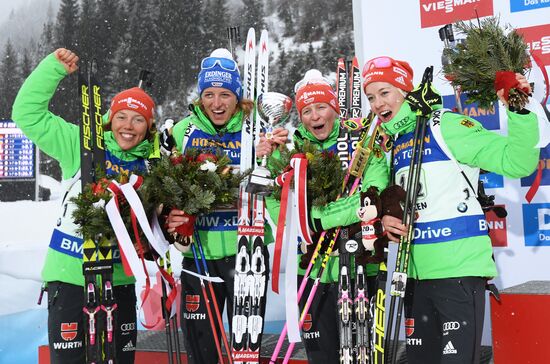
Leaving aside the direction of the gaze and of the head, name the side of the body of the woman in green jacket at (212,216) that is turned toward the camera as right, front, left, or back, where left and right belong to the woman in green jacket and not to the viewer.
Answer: front

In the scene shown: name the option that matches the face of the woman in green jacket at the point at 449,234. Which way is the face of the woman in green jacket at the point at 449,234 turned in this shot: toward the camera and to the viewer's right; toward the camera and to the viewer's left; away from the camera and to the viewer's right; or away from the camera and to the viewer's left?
toward the camera and to the viewer's left

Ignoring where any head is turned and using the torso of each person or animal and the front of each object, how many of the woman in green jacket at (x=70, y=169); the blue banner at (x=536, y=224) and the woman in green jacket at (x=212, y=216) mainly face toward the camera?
3

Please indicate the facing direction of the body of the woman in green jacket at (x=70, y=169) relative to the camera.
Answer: toward the camera

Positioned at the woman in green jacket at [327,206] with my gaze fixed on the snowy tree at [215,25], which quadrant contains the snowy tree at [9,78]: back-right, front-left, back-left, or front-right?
front-left

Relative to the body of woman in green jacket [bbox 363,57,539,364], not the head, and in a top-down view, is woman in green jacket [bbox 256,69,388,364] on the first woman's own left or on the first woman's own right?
on the first woman's own right

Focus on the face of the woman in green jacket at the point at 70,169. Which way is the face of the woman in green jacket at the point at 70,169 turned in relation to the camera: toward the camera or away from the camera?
toward the camera

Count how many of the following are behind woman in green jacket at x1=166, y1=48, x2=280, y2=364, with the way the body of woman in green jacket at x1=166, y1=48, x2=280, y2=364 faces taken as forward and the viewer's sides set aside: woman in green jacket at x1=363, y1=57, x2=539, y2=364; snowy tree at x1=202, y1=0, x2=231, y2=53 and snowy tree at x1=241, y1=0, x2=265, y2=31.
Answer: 2

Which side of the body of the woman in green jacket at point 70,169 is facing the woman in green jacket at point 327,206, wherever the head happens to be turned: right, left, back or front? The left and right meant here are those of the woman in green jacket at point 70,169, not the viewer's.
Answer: left

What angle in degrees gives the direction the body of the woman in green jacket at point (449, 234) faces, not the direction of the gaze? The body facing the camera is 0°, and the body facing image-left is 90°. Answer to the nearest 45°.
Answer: approximately 45°

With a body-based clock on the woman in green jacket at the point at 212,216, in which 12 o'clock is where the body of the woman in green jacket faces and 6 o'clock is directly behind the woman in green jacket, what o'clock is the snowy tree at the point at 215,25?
The snowy tree is roughly at 6 o'clock from the woman in green jacket.

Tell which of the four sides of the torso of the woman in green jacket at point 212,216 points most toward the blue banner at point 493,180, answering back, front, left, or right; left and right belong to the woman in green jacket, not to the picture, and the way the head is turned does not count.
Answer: left

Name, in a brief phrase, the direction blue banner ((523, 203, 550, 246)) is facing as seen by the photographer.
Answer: facing the viewer
